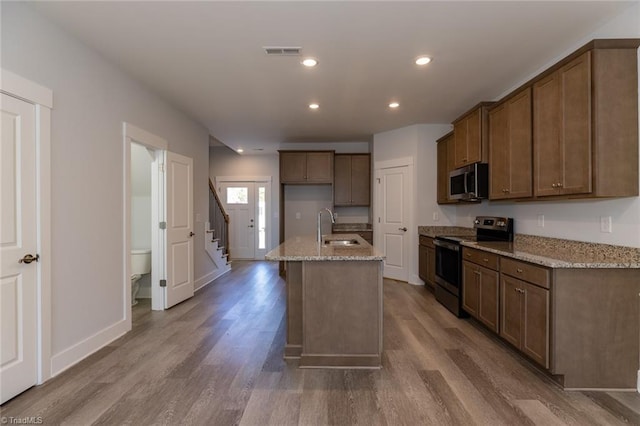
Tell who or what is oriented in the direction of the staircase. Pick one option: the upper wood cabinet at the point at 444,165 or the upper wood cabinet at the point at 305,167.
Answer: the upper wood cabinet at the point at 444,165

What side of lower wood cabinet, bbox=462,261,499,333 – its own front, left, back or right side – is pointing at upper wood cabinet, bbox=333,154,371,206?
right

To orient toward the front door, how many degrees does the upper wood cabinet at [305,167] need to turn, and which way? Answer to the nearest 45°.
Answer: approximately 135° to its right

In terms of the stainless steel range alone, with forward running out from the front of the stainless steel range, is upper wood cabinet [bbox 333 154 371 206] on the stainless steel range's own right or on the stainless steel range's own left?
on the stainless steel range's own right

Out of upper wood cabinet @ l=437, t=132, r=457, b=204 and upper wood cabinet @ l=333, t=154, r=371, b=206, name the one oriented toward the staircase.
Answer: upper wood cabinet @ l=437, t=132, r=457, b=204

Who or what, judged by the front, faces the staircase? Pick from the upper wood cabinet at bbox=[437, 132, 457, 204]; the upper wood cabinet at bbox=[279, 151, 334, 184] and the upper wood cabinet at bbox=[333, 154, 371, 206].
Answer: the upper wood cabinet at bbox=[437, 132, 457, 204]

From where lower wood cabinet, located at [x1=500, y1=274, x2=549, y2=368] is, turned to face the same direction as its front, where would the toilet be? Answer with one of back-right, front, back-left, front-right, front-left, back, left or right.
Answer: front-right

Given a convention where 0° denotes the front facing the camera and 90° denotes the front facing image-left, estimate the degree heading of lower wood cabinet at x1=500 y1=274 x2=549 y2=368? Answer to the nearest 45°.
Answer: approximately 45°

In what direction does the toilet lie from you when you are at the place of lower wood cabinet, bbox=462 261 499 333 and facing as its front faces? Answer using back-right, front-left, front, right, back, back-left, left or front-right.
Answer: front-right

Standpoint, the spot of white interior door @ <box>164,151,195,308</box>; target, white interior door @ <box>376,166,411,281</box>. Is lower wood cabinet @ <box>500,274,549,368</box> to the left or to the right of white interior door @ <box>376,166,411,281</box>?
right

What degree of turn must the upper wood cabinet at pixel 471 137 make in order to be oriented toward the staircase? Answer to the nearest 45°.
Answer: approximately 45° to its right
